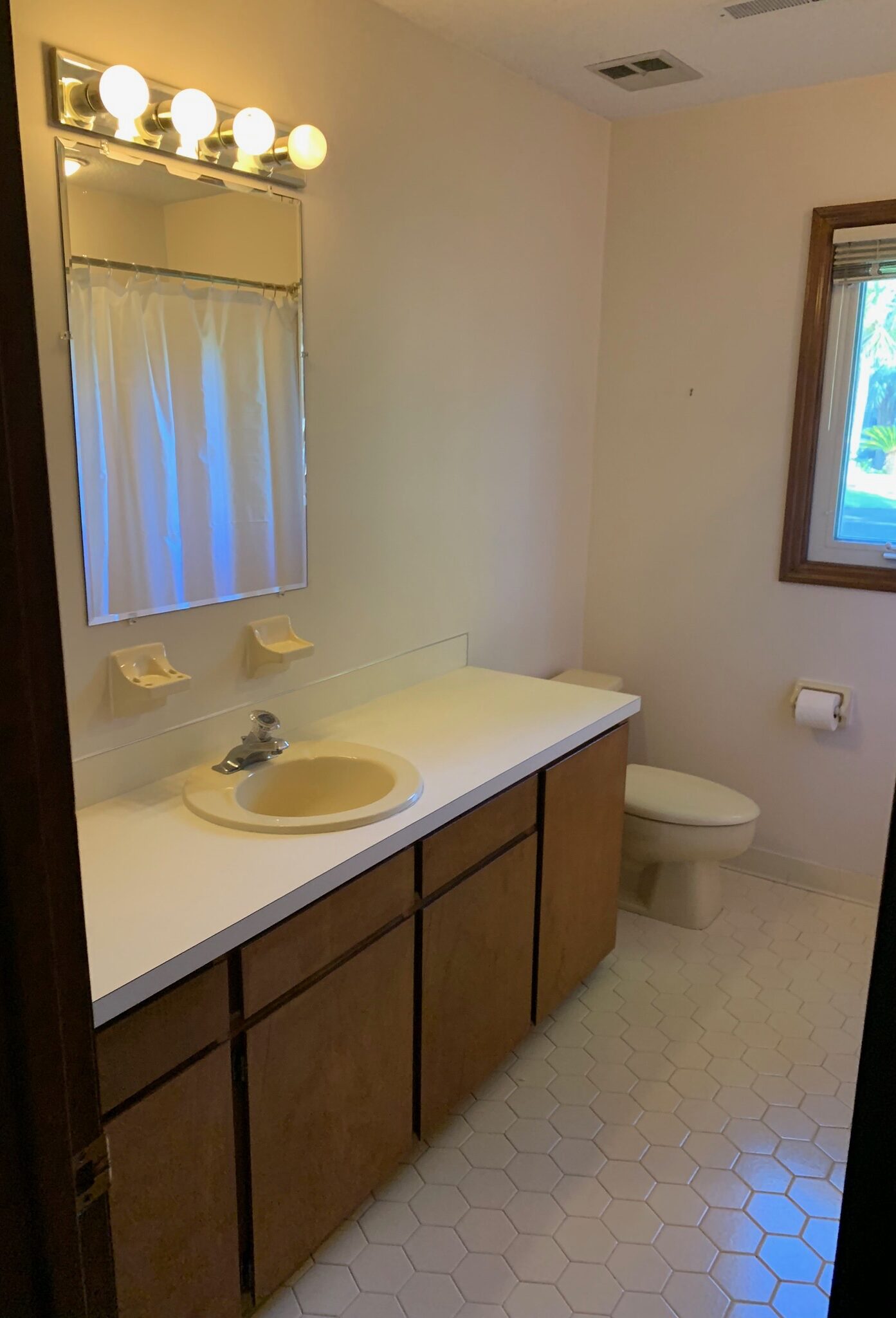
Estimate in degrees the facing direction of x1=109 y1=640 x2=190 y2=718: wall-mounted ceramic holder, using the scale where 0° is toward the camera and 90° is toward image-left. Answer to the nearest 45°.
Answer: approximately 315°

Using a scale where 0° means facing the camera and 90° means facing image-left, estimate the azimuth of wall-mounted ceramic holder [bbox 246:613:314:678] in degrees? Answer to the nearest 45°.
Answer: approximately 315°

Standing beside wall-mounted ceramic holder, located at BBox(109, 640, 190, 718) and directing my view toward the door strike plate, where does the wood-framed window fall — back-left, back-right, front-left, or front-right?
back-left

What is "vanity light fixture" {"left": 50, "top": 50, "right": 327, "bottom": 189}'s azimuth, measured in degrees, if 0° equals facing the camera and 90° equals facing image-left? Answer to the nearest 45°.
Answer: approximately 315°
